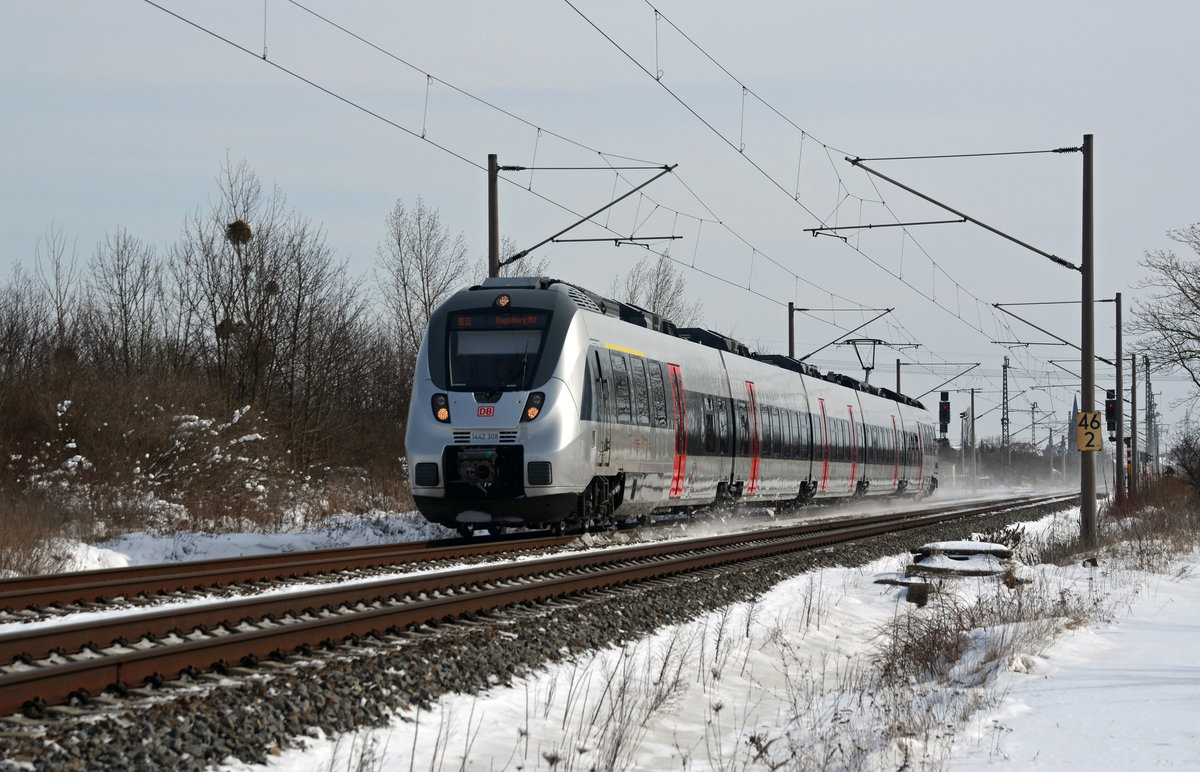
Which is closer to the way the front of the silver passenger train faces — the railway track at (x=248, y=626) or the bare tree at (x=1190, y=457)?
the railway track

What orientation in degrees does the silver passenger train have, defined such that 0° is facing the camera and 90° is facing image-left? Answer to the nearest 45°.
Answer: approximately 45°

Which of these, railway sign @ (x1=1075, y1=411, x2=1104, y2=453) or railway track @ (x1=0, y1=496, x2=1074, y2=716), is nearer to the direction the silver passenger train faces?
the railway track

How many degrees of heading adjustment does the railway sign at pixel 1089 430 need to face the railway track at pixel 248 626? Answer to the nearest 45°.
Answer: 0° — it already faces it

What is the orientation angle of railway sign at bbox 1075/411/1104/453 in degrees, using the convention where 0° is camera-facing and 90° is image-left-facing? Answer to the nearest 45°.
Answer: approximately 0°

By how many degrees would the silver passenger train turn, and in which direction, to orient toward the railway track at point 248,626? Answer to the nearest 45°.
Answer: approximately 45° to its left

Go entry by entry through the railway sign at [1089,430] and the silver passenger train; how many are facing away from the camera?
0

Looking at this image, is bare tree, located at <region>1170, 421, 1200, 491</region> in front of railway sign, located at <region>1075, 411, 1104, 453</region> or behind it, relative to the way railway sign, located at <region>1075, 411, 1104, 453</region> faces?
behind
